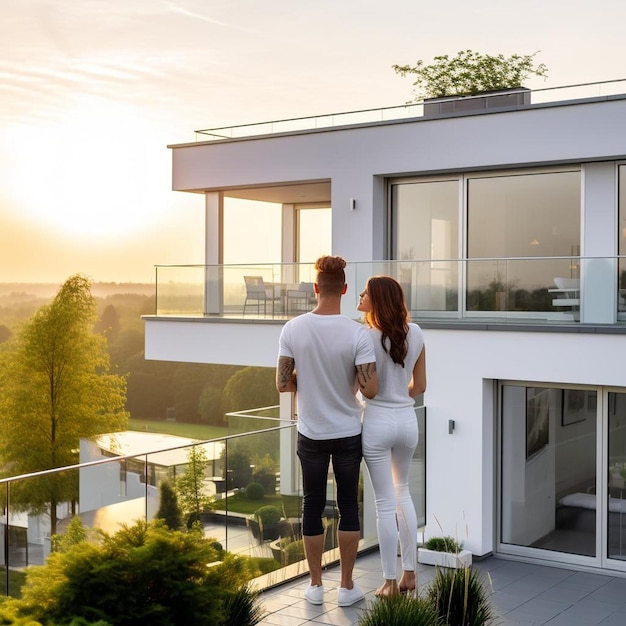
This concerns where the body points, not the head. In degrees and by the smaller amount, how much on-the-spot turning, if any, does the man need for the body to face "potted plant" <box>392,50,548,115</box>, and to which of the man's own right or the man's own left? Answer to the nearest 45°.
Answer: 0° — they already face it

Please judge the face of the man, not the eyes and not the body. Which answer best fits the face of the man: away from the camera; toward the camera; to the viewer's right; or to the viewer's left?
away from the camera

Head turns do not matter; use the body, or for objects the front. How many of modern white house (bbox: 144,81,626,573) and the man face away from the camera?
1

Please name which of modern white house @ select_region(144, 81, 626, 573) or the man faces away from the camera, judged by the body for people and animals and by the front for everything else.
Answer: the man

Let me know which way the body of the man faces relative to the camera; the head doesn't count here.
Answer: away from the camera

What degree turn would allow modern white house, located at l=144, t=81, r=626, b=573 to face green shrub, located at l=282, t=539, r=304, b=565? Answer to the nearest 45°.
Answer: approximately 45° to its left

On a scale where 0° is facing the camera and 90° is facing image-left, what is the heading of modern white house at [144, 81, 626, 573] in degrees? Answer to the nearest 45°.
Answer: approximately 45°

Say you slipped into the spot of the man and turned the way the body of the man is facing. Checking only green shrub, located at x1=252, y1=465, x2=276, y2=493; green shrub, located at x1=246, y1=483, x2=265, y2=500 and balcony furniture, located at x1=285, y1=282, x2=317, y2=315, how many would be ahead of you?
3

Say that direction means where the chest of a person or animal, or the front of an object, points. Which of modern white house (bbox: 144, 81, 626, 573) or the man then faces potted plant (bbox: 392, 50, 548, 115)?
the man
